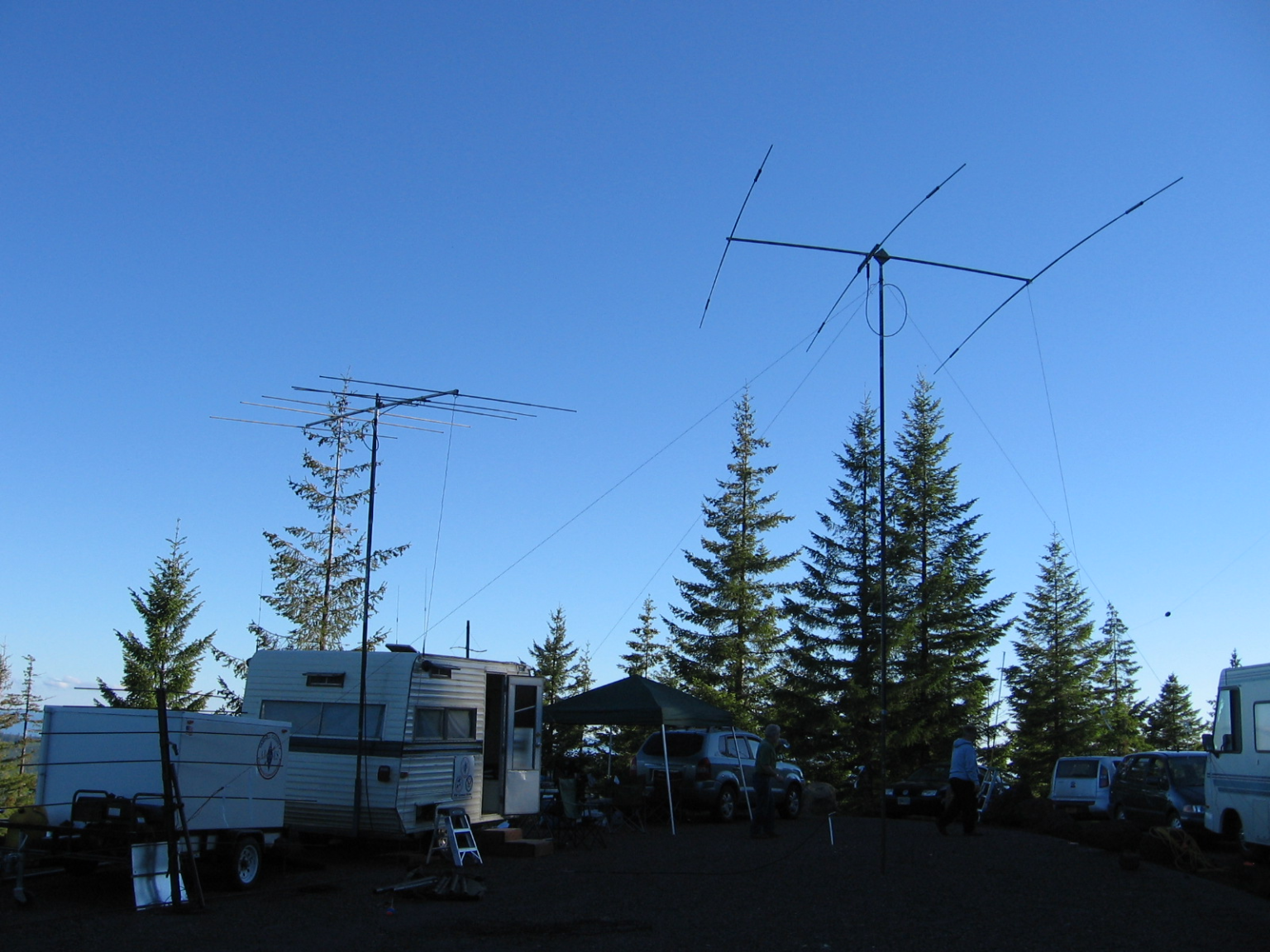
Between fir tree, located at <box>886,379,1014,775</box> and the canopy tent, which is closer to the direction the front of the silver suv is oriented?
the fir tree

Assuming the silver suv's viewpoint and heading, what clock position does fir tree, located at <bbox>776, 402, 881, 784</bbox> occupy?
The fir tree is roughly at 11 o'clock from the silver suv.

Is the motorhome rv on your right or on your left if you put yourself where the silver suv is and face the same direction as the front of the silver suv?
on your right

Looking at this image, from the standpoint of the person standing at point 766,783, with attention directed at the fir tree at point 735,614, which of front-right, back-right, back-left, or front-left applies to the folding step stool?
back-left

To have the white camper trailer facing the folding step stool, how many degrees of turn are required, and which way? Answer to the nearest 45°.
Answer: approximately 90° to its right

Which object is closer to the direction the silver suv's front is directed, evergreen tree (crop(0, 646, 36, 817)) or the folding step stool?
the evergreen tree

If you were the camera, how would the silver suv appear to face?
facing away from the viewer and to the right of the viewer

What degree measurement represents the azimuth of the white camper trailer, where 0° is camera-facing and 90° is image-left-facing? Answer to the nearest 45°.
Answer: approximately 225°

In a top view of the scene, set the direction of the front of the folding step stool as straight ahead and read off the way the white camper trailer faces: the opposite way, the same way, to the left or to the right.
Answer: to the left

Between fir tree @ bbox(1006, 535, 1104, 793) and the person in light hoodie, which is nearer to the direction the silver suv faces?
the fir tree
